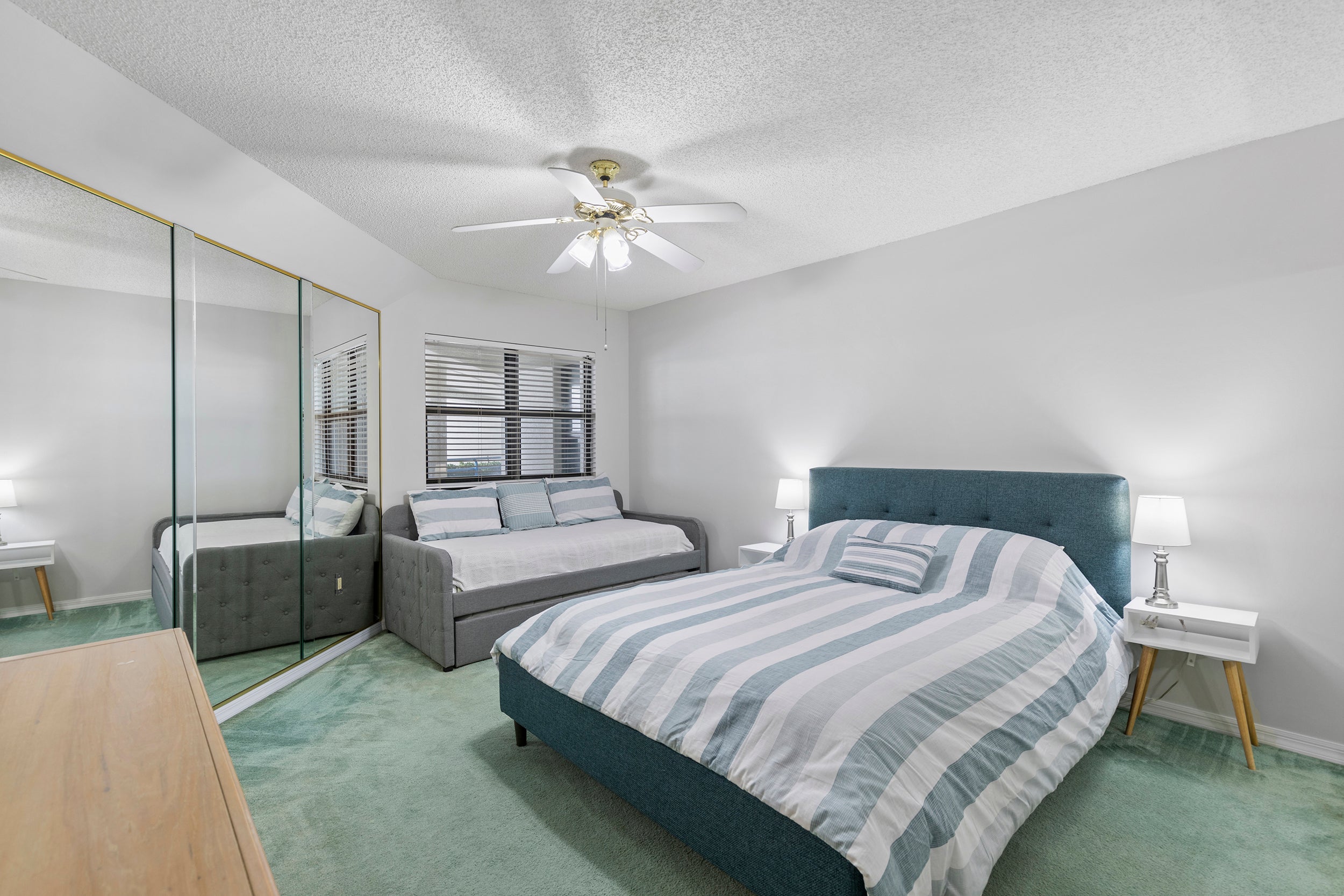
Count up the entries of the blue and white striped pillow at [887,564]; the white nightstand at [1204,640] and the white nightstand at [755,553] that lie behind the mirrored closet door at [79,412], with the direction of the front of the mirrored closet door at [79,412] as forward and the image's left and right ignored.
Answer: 0

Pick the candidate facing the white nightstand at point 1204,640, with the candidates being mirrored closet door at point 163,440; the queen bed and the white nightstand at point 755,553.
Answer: the mirrored closet door

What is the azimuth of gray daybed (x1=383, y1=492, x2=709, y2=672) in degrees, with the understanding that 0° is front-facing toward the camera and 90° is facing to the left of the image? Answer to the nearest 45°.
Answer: approximately 315°

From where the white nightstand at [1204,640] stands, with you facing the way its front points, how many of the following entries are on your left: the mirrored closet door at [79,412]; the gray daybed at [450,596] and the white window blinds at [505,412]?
0

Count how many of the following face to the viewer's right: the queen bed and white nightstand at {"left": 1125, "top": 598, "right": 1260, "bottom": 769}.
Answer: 0

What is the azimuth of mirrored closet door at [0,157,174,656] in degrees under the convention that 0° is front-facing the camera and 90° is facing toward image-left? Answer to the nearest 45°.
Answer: approximately 315°

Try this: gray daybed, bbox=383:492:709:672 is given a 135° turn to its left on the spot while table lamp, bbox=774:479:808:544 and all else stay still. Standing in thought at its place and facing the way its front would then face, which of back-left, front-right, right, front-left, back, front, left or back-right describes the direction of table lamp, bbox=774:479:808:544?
right

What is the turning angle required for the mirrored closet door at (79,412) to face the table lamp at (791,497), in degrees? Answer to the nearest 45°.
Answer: approximately 45° to its left

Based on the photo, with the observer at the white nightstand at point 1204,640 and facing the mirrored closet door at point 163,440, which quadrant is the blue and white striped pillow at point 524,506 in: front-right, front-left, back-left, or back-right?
front-right

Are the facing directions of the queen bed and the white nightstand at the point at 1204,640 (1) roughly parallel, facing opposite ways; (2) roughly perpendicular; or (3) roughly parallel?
roughly parallel

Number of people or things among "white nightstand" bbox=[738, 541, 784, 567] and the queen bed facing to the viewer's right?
0

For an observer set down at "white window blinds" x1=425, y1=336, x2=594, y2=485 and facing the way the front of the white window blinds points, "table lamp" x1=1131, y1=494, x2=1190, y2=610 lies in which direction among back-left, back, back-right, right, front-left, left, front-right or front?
front

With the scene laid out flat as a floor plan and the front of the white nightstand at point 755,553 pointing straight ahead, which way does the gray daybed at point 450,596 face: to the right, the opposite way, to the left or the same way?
to the left

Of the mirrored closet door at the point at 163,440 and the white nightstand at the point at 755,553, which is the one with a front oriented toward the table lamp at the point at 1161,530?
the mirrored closet door

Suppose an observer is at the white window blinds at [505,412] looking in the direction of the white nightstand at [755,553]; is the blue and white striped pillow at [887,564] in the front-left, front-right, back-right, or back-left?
front-right

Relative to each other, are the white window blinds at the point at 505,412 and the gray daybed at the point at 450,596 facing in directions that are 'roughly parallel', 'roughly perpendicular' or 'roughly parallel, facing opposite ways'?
roughly parallel

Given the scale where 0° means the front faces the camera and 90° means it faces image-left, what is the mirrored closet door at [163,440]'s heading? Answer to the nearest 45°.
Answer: approximately 315°

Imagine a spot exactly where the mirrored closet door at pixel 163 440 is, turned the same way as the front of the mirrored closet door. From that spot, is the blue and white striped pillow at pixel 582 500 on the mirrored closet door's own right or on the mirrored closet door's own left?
on the mirrored closet door's own left
